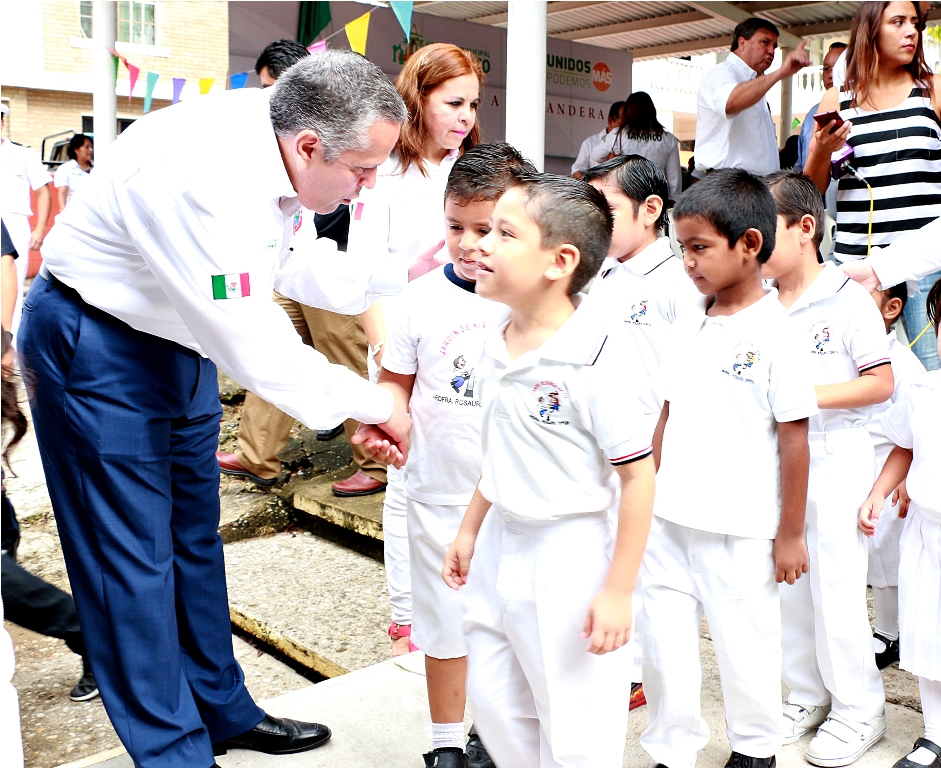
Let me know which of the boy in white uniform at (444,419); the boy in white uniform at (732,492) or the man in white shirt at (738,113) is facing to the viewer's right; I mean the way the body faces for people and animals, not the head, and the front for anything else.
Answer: the man in white shirt

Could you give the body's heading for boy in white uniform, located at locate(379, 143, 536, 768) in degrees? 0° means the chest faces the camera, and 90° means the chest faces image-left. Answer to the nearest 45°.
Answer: approximately 0°

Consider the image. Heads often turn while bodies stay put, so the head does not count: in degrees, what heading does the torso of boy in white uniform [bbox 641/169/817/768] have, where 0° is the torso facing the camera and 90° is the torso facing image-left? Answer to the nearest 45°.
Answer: approximately 45°

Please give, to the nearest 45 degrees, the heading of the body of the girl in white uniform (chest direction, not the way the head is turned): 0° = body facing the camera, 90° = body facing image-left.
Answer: approximately 90°

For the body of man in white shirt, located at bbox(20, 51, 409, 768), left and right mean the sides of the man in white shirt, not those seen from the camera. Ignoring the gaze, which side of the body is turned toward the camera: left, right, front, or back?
right

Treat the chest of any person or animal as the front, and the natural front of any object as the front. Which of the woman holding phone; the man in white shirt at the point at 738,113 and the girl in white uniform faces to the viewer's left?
the girl in white uniform

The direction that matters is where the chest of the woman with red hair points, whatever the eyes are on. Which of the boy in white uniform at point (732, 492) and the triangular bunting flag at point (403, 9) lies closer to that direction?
the boy in white uniform

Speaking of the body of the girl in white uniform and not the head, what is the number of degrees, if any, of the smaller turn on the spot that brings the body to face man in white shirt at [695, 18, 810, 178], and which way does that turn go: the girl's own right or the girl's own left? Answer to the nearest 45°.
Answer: approximately 90° to the girl's own right

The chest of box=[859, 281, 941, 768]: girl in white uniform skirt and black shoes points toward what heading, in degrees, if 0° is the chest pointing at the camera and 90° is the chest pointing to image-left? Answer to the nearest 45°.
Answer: approximately 45°

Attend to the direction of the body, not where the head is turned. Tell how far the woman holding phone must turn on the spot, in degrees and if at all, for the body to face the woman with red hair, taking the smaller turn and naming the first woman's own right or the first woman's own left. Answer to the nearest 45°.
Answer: approximately 45° to the first woman's own right

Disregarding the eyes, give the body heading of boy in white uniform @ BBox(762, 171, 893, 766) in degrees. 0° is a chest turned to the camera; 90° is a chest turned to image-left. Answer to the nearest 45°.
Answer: approximately 45°

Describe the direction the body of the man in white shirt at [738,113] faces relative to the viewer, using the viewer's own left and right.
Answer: facing to the right of the viewer
